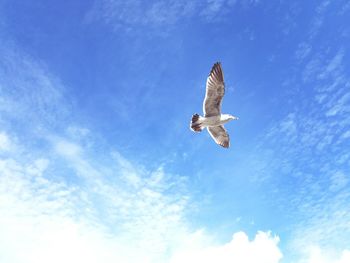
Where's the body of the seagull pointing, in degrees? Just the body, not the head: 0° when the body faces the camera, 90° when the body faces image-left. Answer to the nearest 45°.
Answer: approximately 270°
